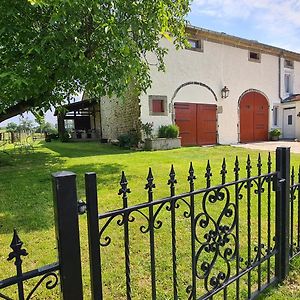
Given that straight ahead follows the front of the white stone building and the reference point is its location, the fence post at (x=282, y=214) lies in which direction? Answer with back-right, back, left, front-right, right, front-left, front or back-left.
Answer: front-right

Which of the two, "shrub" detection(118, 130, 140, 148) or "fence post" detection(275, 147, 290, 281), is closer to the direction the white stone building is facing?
the fence post

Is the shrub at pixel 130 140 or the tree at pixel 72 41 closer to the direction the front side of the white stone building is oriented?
the tree

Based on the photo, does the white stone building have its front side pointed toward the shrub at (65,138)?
no

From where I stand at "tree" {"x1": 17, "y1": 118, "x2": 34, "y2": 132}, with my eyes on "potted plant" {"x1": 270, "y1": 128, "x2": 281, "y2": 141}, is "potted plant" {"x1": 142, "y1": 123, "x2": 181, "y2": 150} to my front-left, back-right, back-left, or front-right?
front-right

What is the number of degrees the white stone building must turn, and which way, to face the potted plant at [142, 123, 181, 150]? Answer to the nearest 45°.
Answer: approximately 90° to its right

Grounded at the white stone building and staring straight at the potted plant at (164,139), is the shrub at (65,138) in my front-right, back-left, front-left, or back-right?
front-right

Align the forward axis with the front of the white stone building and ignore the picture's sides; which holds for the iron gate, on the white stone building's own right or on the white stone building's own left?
on the white stone building's own right

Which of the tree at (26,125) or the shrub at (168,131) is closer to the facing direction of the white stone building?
the shrub

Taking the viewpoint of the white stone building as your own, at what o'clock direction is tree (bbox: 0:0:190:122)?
The tree is roughly at 2 o'clock from the white stone building.

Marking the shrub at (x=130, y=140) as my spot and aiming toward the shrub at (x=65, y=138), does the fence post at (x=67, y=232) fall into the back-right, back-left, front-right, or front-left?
back-left

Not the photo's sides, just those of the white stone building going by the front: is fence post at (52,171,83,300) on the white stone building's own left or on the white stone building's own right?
on the white stone building's own right

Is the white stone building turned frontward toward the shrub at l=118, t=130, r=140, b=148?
no

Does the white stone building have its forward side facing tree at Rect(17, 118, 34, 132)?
no

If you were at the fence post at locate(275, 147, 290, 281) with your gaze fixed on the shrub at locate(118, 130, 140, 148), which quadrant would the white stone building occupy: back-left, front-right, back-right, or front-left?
front-right

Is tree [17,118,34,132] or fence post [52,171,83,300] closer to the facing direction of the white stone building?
the fence post
